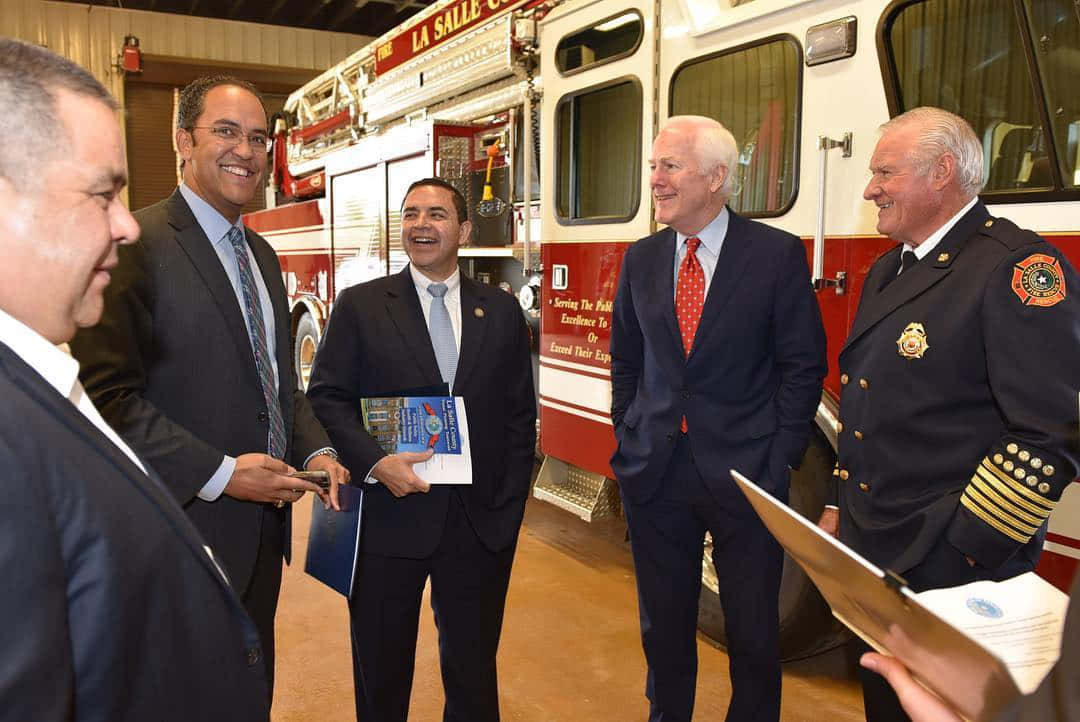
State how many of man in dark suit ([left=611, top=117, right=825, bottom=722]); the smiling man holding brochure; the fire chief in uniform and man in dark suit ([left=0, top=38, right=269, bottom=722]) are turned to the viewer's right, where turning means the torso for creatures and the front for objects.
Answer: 1

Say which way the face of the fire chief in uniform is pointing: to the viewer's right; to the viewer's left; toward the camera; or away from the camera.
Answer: to the viewer's left

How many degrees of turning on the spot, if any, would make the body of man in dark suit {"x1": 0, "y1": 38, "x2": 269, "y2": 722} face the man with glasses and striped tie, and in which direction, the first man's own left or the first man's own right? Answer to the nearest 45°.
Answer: approximately 90° to the first man's own left

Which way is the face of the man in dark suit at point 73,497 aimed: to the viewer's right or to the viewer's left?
to the viewer's right

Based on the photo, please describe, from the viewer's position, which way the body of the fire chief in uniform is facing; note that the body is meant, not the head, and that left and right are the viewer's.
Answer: facing the viewer and to the left of the viewer

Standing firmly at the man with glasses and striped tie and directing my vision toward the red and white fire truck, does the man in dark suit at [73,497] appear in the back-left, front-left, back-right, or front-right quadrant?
back-right

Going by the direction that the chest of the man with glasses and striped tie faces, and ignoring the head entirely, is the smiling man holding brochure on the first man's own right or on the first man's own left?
on the first man's own left

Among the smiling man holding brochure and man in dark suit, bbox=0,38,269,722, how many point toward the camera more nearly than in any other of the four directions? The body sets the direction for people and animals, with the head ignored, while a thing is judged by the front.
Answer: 1

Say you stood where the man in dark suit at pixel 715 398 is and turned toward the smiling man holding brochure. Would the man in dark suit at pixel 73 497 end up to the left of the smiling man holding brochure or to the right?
left

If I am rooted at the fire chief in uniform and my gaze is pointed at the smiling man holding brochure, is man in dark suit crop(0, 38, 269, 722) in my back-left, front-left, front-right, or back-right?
front-left

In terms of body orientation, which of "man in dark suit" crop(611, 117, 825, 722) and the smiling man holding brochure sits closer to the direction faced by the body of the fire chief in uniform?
the smiling man holding brochure

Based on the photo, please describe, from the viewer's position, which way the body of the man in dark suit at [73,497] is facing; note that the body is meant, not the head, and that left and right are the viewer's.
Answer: facing to the right of the viewer

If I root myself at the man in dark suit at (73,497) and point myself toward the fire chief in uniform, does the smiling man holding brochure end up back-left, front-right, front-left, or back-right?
front-left

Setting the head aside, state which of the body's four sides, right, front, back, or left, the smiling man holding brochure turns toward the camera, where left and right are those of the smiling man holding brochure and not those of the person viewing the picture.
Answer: front

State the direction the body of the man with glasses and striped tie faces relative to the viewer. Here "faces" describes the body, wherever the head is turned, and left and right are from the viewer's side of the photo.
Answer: facing the viewer and to the right of the viewer

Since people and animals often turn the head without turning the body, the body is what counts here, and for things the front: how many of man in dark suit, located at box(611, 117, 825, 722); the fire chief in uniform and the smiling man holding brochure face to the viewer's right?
0
